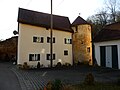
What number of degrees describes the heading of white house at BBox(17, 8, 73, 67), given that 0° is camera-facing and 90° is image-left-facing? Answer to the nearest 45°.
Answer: approximately 315°

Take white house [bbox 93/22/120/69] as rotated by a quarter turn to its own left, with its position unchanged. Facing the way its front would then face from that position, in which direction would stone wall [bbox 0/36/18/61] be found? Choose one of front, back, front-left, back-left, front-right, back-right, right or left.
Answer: back

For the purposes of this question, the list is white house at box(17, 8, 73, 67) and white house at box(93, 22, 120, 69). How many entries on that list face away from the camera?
0

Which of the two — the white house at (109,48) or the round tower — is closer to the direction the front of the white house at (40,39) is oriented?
the white house

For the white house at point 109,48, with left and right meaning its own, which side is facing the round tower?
right

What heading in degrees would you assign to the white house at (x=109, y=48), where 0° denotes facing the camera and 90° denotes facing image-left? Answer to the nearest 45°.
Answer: approximately 45°

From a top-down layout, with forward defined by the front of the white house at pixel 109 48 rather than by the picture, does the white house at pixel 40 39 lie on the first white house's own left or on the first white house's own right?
on the first white house's own right
